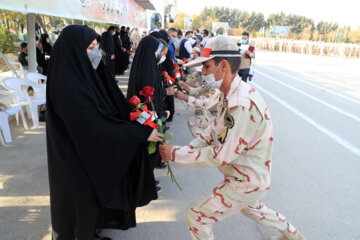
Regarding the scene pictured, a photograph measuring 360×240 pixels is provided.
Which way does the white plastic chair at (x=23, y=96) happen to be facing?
to the viewer's right

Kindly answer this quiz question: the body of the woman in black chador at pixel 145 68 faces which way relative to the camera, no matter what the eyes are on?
to the viewer's right

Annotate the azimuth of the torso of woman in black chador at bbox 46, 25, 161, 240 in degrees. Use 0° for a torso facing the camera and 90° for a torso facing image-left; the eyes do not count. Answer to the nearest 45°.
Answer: approximately 270°

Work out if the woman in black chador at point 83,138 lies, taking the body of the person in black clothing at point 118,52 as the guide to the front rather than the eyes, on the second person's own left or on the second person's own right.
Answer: on the second person's own right

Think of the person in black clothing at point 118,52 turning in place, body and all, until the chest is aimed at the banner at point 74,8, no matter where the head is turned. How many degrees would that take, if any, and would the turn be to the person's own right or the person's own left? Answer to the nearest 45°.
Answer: approximately 90° to the person's own right

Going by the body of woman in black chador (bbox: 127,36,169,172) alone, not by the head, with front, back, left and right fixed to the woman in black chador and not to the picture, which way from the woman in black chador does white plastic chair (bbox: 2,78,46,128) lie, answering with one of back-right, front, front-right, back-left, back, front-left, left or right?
back-left

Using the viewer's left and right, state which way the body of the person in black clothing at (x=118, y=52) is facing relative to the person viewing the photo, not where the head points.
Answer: facing to the right of the viewer

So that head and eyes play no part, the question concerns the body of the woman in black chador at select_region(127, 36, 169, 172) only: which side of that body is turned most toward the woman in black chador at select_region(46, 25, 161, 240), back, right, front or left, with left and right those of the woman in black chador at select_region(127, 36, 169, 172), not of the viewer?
right

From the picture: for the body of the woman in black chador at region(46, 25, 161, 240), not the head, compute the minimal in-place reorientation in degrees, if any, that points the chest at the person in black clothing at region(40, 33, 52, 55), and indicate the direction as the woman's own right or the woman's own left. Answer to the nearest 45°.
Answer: approximately 90° to the woman's own left
